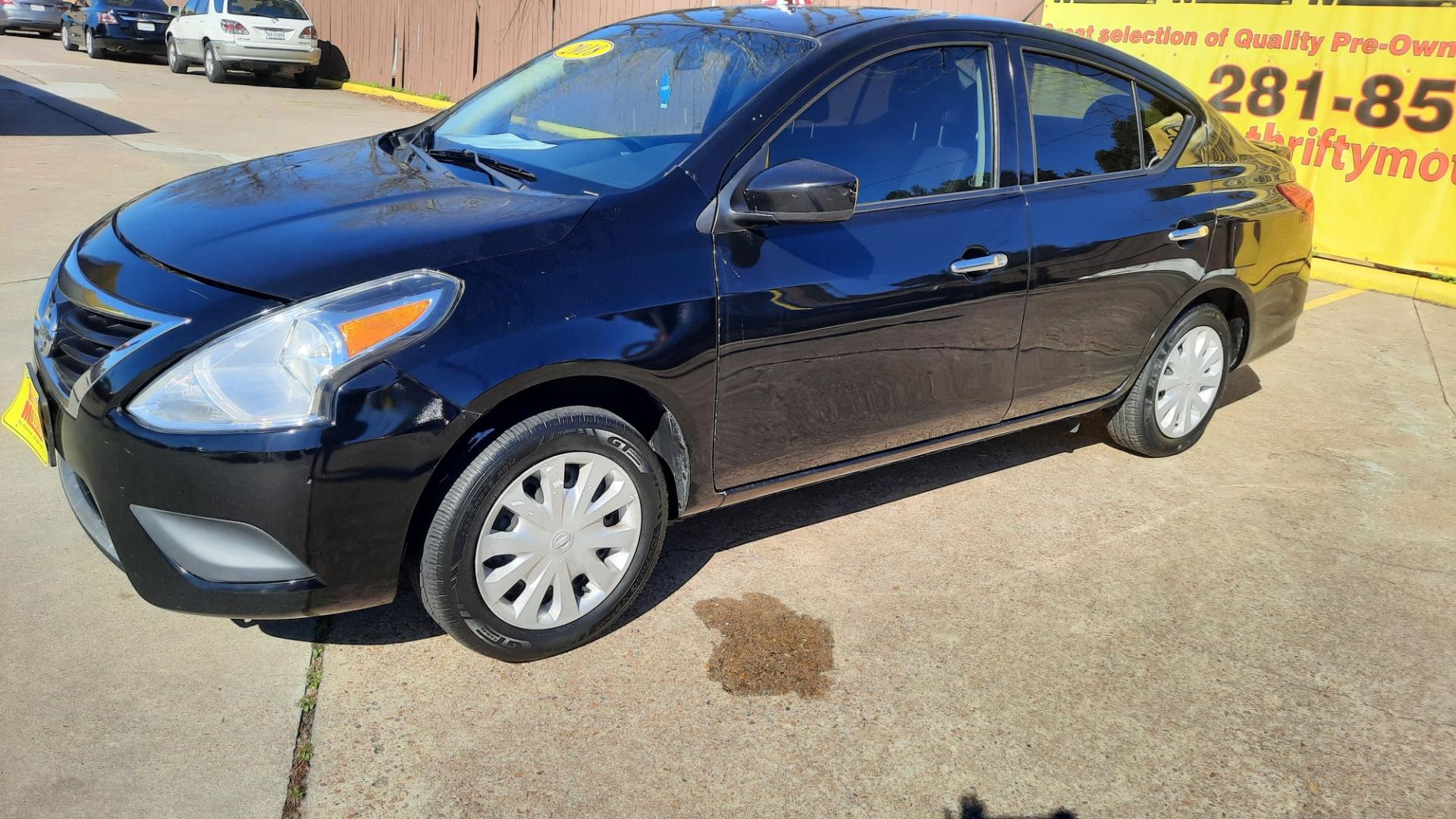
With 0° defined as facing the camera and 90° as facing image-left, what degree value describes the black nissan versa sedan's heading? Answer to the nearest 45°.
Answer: approximately 45°

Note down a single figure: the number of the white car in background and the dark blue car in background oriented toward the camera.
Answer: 0

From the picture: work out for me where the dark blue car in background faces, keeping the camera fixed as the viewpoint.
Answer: facing away from the viewer and to the left of the viewer

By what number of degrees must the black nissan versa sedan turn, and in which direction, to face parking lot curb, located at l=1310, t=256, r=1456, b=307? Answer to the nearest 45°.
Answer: approximately 180°

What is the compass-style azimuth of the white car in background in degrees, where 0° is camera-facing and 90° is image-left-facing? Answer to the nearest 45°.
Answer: approximately 135°

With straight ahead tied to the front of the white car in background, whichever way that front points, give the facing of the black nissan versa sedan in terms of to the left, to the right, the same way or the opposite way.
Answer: to the left

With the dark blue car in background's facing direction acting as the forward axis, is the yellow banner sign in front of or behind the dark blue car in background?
behind
